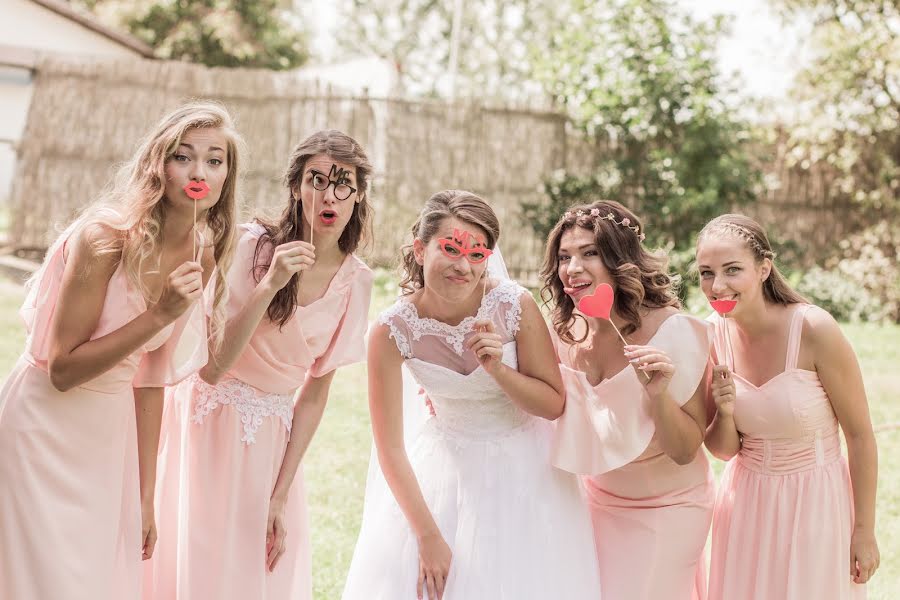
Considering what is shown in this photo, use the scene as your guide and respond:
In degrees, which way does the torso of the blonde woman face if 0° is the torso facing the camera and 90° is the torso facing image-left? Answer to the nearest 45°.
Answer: approximately 315°

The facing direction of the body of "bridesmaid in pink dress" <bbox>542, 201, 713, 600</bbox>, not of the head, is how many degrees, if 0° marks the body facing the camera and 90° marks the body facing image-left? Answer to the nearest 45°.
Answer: approximately 45°

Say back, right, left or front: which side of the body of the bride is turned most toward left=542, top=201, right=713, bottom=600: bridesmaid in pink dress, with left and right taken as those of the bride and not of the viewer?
left

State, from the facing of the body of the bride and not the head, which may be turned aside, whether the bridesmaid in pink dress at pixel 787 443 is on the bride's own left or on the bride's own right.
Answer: on the bride's own left

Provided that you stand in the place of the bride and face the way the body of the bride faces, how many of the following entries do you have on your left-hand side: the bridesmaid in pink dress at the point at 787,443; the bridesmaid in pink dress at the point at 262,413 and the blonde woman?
1

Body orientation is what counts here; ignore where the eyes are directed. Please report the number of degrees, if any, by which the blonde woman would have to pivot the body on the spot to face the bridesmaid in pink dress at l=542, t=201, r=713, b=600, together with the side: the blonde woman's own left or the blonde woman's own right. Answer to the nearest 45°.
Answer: approximately 45° to the blonde woman's own left

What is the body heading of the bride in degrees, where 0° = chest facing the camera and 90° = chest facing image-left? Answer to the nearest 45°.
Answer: approximately 0°
